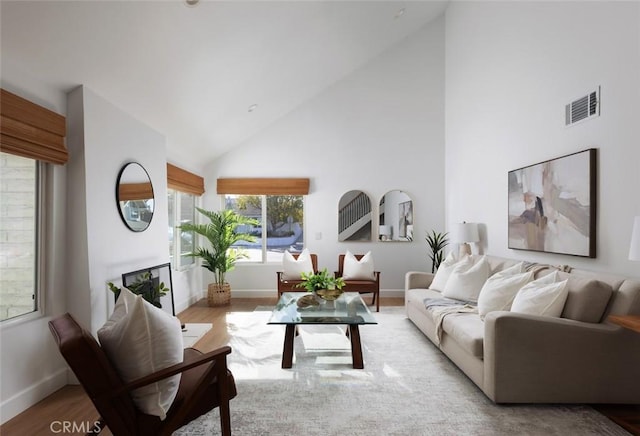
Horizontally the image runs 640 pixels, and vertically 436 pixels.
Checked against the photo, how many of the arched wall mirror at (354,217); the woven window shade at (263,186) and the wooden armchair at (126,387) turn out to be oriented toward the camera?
2

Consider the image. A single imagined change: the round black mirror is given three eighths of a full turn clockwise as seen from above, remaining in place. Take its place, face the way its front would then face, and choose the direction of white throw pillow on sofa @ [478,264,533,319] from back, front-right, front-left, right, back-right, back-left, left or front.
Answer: back-left

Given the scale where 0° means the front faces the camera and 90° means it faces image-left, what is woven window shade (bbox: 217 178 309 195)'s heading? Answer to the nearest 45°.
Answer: approximately 0°

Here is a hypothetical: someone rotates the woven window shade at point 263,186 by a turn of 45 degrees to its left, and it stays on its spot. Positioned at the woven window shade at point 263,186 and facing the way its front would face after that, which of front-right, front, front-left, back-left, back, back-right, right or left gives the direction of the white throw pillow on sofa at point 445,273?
front

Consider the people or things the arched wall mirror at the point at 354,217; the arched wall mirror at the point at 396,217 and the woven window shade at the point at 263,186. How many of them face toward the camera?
3

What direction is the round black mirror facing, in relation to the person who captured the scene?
facing the viewer and to the right of the viewer

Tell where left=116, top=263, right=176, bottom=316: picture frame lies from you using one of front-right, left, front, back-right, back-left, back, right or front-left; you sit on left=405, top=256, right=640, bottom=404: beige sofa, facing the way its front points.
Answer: front-right

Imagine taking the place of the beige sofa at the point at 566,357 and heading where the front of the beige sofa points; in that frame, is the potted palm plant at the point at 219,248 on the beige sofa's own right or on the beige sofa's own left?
on the beige sofa's own right

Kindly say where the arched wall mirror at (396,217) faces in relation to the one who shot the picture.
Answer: facing the viewer

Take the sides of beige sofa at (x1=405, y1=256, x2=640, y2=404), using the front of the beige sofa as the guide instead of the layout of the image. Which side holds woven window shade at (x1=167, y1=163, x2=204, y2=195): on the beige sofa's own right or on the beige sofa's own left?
on the beige sofa's own right

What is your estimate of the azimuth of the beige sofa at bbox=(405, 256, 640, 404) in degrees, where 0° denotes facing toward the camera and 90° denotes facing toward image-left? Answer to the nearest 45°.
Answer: approximately 45°

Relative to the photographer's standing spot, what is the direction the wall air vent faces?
facing the viewer and to the left of the viewer

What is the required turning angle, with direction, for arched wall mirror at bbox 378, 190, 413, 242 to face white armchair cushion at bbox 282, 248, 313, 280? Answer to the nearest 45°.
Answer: approximately 45° to its right

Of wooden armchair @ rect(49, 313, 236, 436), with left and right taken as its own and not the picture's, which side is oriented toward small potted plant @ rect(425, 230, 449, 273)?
front
